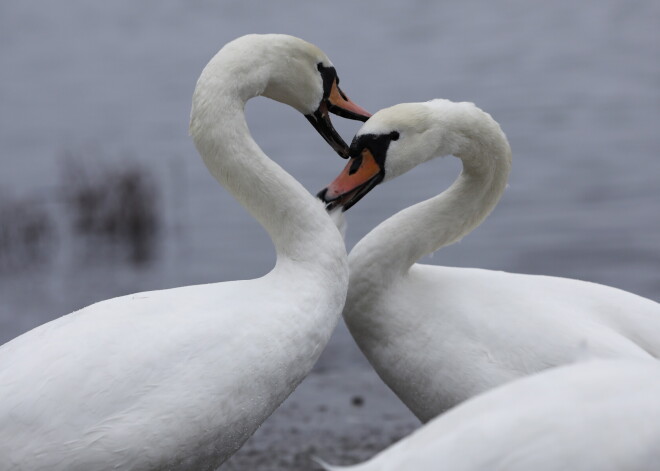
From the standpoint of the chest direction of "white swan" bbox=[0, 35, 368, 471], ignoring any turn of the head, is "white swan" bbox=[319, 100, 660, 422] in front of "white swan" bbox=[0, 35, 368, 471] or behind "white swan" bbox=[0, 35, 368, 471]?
in front

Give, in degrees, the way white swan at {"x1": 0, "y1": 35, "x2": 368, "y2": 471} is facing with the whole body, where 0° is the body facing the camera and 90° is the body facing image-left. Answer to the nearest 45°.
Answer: approximately 270°
